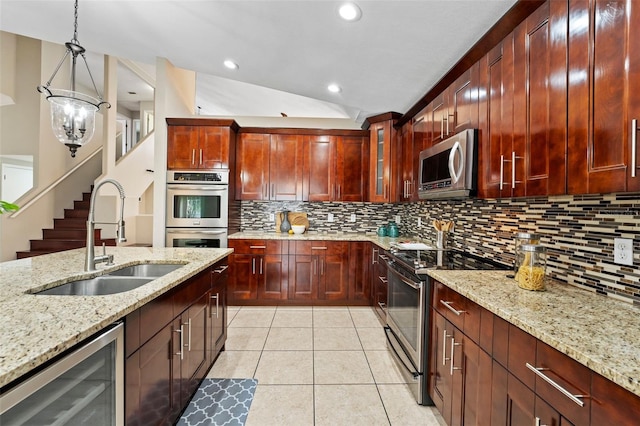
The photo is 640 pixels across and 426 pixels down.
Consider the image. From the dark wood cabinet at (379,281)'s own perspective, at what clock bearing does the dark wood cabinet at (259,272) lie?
the dark wood cabinet at (259,272) is roughly at 12 o'clock from the dark wood cabinet at (379,281).

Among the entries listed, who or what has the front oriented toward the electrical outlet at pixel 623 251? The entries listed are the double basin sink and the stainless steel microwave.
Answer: the double basin sink

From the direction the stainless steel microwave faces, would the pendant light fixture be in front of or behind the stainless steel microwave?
in front

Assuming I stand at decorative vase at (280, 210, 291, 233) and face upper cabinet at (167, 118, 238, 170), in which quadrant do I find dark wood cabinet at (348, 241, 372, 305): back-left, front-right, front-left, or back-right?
back-left

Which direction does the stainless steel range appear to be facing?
to the viewer's left

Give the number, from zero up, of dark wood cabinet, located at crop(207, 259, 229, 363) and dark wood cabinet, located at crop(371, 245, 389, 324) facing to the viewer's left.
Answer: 1

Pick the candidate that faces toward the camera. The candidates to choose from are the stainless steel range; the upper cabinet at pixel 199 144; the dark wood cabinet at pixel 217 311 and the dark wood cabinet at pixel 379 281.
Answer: the upper cabinet

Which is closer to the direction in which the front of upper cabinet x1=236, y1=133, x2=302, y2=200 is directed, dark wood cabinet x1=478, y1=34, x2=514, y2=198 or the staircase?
the dark wood cabinet

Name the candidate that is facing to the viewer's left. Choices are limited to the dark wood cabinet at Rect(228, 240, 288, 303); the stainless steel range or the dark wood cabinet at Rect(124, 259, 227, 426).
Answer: the stainless steel range

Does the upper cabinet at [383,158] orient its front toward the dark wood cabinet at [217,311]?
yes

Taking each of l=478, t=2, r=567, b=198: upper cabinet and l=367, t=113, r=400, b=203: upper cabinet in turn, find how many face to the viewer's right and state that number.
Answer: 0

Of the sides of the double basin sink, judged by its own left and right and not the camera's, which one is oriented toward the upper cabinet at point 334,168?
left

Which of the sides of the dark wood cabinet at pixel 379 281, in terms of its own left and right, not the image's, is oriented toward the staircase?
front

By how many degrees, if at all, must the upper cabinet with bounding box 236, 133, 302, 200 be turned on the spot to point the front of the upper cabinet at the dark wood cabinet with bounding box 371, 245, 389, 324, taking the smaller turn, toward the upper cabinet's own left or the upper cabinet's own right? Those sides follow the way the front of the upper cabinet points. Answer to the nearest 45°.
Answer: approximately 45° to the upper cabinet's own left

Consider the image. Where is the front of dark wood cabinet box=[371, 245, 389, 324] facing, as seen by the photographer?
facing to the left of the viewer
